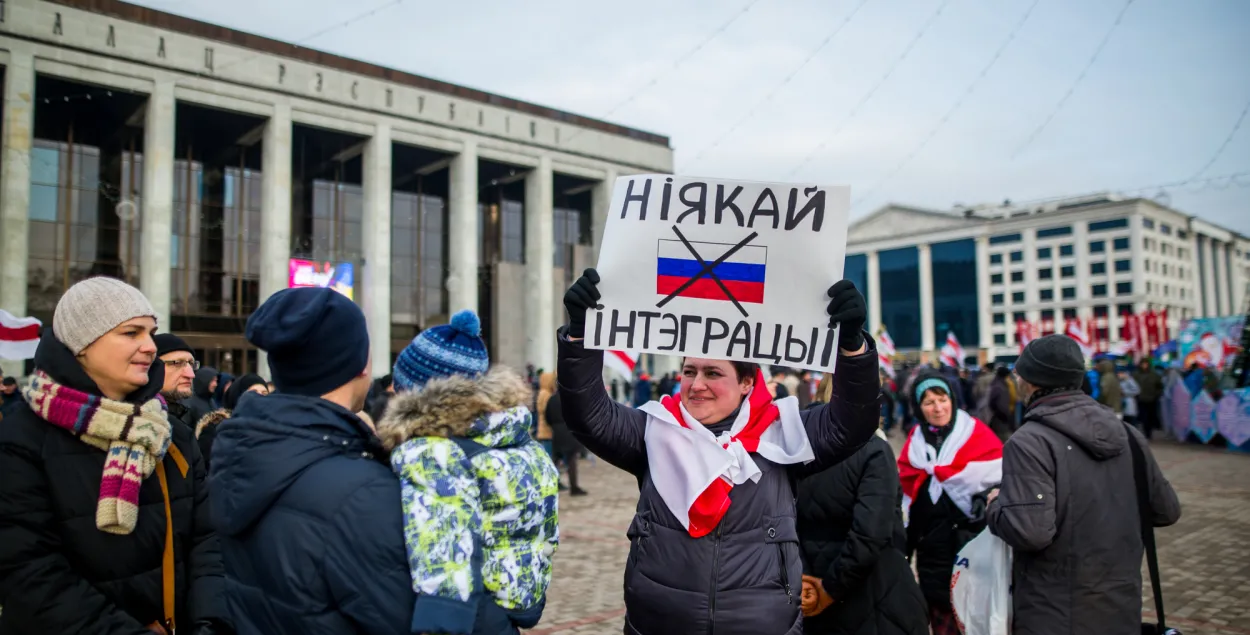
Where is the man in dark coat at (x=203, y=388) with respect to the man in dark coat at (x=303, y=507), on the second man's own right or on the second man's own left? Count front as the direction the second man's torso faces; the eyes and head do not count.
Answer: on the second man's own left

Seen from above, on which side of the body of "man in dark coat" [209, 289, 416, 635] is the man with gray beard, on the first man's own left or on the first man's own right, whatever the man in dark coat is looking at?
on the first man's own left

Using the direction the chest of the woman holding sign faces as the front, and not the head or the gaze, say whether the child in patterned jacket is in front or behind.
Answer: in front

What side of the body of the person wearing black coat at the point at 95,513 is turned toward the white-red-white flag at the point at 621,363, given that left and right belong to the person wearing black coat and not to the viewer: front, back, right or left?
left

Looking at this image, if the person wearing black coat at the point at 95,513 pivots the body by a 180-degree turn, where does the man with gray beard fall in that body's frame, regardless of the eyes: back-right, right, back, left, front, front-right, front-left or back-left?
front-right

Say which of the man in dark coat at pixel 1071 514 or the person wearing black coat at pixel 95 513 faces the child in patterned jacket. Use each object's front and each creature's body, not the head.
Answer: the person wearing black coat

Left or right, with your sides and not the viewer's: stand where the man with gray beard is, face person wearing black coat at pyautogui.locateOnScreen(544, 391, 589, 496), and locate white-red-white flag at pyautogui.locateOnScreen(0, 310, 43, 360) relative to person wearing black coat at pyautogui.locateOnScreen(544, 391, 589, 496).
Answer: left

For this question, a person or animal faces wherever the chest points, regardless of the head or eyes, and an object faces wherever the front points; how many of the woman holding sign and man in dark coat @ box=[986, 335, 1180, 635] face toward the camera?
1

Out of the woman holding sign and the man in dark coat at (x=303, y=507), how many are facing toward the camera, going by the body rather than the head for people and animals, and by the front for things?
1

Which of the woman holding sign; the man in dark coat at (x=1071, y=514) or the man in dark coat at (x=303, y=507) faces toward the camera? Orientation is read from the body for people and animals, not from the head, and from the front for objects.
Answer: the woman holding sign

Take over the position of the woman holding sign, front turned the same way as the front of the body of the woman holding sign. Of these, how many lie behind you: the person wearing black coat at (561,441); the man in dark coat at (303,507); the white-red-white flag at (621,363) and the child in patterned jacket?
2

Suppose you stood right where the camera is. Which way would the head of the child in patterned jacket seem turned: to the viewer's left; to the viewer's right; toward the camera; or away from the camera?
away from the camera

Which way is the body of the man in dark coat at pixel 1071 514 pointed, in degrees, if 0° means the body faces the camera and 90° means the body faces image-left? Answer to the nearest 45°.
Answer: approximately 135°
